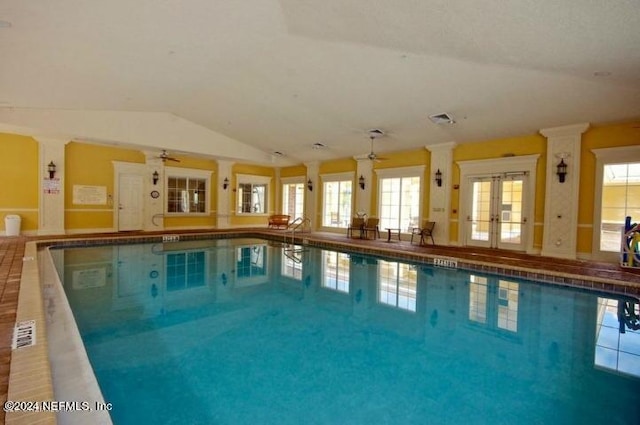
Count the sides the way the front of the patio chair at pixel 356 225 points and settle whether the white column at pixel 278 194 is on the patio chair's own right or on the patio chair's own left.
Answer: on the patio chair's own right

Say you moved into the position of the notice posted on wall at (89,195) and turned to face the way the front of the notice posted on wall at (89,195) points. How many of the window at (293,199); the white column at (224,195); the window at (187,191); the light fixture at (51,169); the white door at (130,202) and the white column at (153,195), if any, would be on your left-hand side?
5

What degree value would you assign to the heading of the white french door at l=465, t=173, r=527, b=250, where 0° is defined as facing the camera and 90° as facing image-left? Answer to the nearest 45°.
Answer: approximately 0°

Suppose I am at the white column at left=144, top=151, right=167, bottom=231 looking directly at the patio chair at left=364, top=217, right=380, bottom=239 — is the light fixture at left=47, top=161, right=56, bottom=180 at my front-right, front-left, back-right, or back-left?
back-right

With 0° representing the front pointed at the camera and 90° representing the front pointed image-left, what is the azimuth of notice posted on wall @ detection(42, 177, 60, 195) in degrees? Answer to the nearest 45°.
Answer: approximately 0°

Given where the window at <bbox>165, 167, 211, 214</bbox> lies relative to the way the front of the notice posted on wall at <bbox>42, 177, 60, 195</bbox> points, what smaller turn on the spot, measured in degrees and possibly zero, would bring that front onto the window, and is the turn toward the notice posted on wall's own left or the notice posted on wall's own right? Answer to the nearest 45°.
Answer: approximately 90° to the notice posted on wall's own left

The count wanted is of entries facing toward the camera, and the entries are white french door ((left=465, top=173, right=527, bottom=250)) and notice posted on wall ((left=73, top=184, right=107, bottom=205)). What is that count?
2

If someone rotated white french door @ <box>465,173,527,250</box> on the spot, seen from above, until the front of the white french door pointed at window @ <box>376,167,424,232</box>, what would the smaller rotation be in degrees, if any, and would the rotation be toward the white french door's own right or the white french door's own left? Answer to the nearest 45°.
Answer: approximately 90° to the white french door's own right
